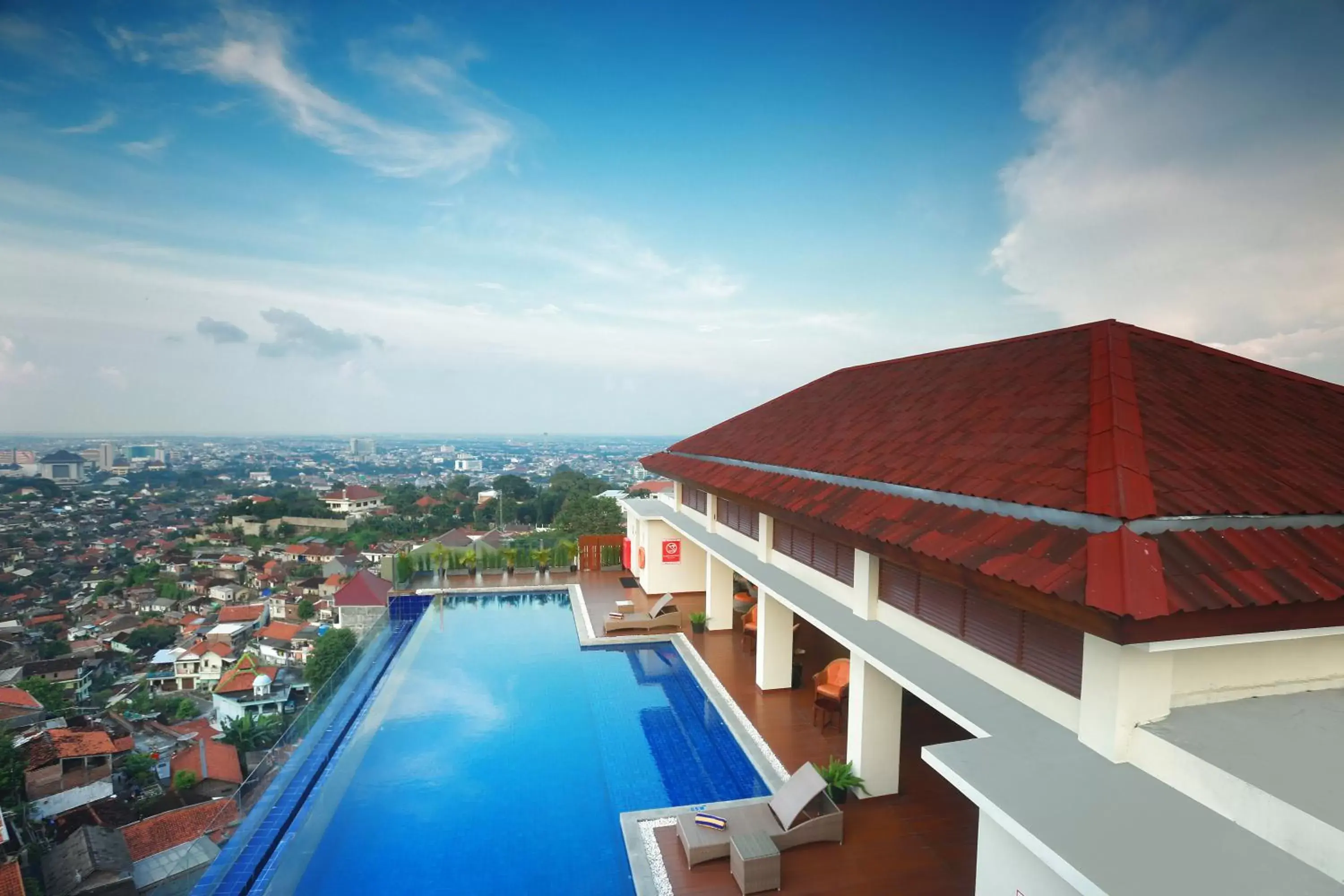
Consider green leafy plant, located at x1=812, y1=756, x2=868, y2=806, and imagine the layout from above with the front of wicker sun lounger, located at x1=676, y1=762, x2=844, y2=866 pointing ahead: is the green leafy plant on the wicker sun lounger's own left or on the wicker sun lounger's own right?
on the wicker sun lounger's own right

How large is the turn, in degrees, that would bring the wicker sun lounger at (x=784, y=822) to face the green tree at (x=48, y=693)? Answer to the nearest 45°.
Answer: approximately 45° to its right

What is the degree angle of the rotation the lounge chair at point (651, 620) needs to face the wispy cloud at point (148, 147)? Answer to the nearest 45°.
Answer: approximately 45° to its right

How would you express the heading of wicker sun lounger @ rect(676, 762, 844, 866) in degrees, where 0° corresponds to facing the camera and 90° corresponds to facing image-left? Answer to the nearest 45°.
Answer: approximately 90°

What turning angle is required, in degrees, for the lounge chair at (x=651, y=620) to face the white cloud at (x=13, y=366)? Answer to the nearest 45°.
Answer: approximately 45° to its right

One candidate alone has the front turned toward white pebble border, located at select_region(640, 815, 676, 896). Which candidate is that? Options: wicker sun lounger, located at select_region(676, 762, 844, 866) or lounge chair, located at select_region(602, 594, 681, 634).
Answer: the wicker sun lounger

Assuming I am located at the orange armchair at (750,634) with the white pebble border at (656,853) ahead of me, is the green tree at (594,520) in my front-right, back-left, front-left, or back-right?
back-right

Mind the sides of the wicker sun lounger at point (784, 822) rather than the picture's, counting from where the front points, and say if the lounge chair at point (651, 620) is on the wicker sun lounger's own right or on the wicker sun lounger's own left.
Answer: on the wicker sun lounger's own right

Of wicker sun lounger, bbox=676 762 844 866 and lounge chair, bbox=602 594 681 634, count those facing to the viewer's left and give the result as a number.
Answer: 2

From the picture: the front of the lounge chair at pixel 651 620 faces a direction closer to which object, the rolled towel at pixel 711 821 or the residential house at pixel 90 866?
the residential house

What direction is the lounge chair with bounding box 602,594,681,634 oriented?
to the viewer's left

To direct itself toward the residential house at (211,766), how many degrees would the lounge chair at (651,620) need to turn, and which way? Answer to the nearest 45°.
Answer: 0° — it already faces it
